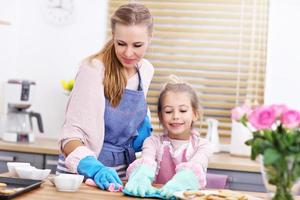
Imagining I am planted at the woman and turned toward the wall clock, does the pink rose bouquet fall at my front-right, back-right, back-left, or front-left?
back-right

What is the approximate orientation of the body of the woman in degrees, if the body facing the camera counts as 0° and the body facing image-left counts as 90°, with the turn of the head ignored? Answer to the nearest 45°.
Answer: approximately 315°

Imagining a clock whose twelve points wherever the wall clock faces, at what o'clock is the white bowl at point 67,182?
The white bowl is roughly at 12 o'clock from the wall clock.

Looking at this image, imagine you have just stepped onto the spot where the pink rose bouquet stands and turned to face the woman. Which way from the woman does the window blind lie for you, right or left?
right

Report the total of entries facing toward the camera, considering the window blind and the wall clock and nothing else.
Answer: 2

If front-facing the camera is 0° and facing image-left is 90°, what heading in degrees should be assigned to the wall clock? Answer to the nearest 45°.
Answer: approximately 0°
